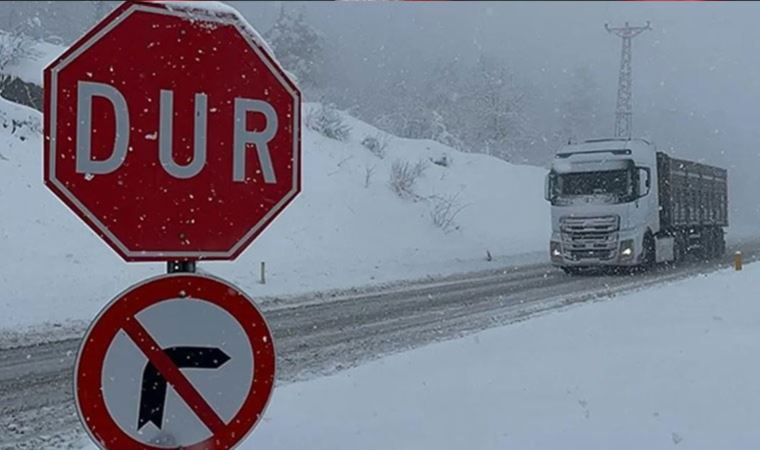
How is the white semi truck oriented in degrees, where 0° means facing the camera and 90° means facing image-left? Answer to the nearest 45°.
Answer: approximately 45°

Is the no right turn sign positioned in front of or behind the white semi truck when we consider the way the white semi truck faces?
in front

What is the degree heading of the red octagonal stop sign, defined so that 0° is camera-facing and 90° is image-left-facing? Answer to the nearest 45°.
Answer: approximately 0°

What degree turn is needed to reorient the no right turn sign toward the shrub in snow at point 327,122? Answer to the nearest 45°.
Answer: approximately 180°

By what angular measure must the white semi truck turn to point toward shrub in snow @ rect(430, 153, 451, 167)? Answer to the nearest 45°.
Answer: approximately 90° to its right

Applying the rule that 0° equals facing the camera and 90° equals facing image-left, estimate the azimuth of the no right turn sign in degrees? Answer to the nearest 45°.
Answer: approximately 0°

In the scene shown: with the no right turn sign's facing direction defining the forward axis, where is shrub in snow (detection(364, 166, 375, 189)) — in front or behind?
behind

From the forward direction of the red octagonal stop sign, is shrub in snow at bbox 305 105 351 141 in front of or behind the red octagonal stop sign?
behind

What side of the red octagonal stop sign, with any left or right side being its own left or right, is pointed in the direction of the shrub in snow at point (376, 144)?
back

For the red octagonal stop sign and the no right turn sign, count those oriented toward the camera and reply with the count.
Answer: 2
